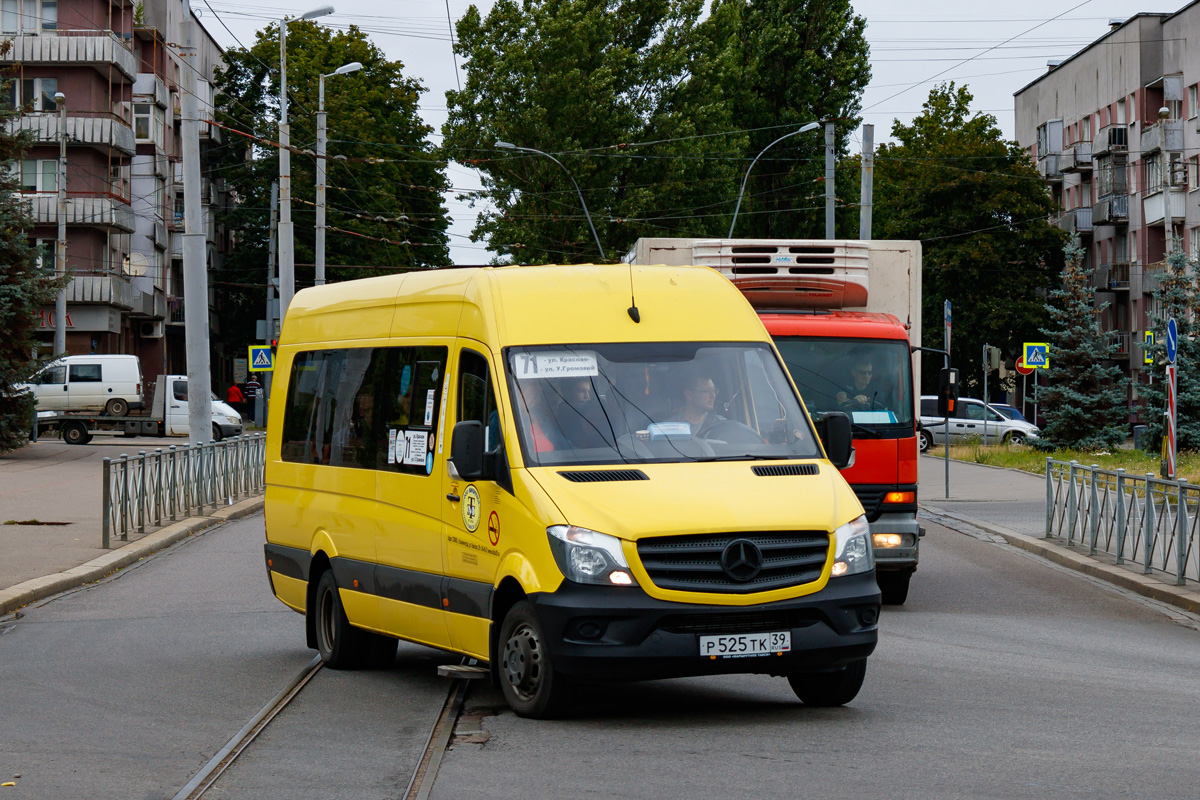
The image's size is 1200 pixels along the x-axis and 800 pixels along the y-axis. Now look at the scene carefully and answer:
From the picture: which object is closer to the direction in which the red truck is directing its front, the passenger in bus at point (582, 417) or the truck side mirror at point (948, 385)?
the passenger in bus

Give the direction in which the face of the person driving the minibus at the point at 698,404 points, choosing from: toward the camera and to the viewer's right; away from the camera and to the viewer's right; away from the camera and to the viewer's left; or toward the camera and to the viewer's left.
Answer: toward the camera and to the viewer's right

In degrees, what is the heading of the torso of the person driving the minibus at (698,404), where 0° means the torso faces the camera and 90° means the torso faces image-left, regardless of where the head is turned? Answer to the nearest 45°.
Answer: approximately 315°

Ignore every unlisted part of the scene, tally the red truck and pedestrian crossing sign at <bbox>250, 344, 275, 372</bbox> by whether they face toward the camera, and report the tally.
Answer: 2

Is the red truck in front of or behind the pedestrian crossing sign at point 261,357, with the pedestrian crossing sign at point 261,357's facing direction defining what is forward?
in front

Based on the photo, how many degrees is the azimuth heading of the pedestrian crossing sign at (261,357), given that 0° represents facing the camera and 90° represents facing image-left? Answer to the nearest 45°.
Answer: approximately 0°

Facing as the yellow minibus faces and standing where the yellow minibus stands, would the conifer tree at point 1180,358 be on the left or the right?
on its left

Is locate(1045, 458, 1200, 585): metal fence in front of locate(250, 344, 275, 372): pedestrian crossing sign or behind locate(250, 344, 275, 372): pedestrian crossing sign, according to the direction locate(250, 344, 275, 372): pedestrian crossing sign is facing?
in front
